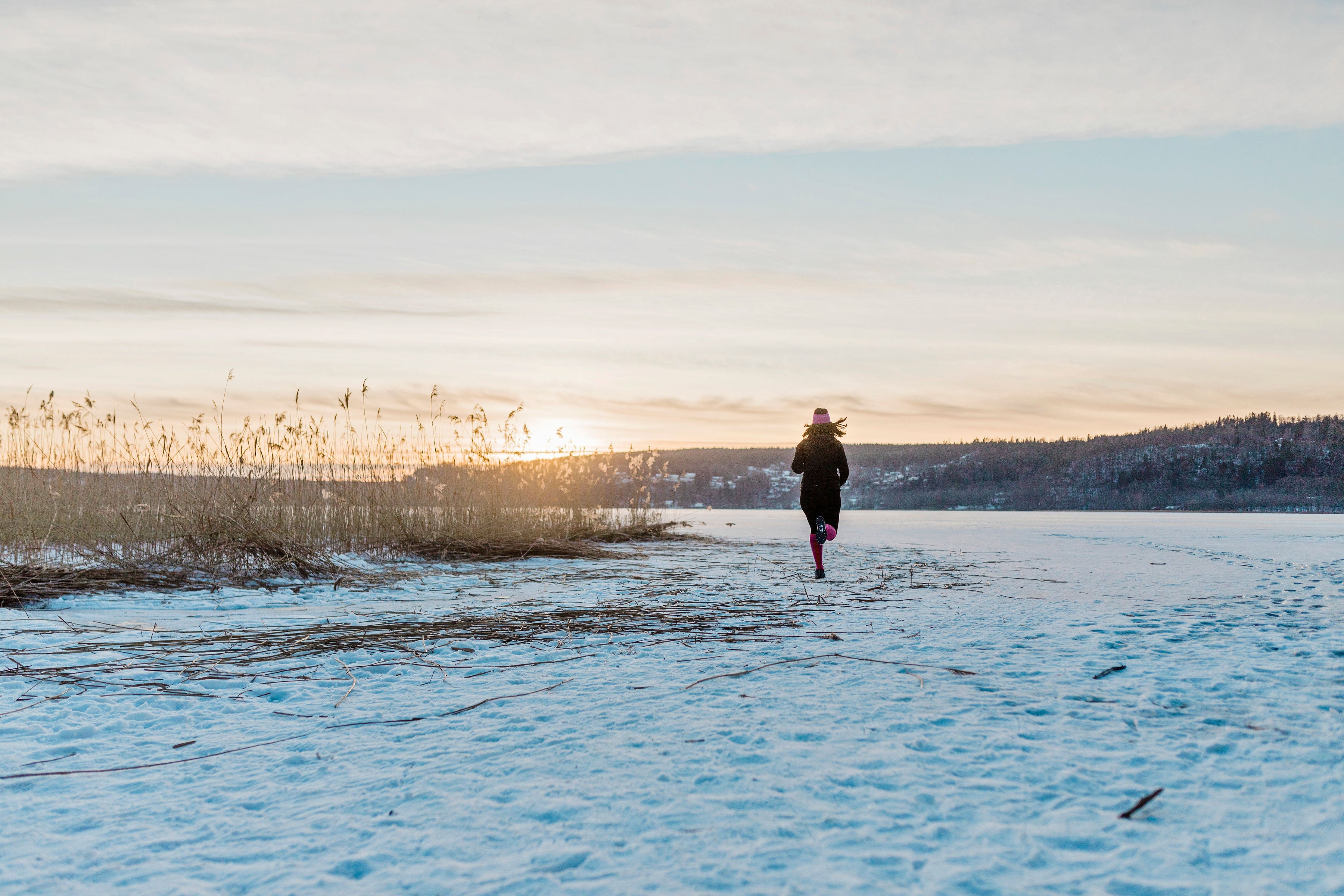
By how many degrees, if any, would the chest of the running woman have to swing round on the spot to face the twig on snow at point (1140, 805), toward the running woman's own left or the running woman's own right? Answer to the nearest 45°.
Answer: approximately 180°

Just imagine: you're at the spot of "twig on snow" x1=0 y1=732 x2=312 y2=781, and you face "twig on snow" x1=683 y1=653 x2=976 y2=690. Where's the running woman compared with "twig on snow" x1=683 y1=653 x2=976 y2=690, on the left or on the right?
left

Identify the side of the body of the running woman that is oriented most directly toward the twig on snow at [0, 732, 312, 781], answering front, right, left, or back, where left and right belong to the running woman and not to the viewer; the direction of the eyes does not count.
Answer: back

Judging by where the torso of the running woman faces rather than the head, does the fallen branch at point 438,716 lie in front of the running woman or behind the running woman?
behind

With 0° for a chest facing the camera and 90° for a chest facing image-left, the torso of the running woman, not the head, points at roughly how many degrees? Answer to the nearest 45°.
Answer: approximately 180°

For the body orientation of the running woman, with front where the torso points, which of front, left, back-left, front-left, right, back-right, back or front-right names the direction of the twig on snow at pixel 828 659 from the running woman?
back

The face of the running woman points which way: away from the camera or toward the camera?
away from the camera
